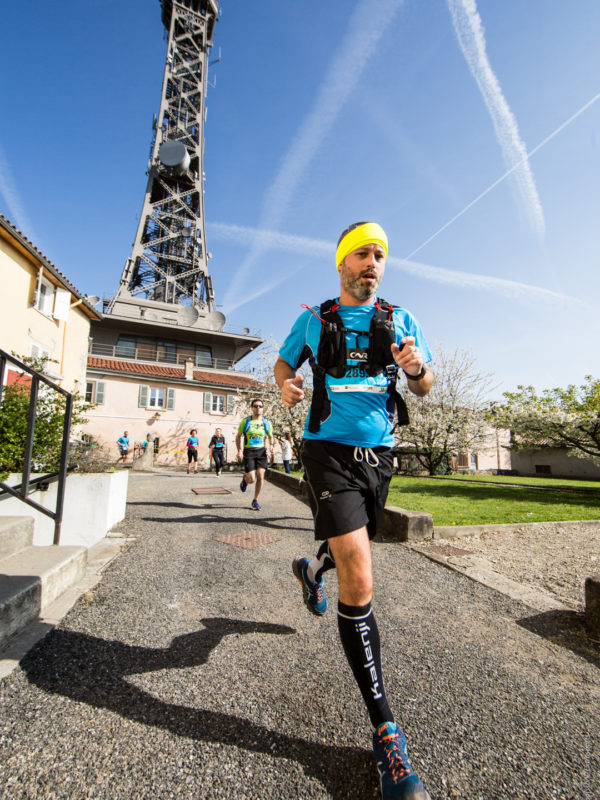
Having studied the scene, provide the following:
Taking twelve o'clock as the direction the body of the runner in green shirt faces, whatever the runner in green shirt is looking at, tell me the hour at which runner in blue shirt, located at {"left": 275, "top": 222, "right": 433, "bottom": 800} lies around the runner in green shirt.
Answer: The runner in blue shirt is roughly at 12 o'clock from the runner in green shirt.

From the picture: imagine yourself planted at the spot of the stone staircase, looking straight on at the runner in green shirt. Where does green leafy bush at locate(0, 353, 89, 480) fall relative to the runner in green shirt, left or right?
left

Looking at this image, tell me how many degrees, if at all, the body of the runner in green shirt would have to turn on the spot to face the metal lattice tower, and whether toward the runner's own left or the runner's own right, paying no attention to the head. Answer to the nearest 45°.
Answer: approximately 180°

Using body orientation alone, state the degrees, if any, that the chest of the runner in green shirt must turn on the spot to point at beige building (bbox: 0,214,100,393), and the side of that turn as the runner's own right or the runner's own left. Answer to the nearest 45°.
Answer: approximately 135° to the runner's own right

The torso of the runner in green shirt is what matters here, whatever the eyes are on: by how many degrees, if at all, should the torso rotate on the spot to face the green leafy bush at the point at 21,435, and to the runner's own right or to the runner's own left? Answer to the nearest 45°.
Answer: approximately 45° to the runner's own right

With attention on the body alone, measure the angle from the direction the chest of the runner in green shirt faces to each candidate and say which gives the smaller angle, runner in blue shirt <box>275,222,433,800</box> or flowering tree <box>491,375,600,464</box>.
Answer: the runner in blue shirt

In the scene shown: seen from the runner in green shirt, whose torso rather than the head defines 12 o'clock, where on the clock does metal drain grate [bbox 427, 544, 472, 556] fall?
The metal drain grate is roughly at 11 o'clock from the runner in green shirt.

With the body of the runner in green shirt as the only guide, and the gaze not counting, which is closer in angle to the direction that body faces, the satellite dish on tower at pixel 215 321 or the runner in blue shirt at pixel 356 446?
the runner in blue shirt

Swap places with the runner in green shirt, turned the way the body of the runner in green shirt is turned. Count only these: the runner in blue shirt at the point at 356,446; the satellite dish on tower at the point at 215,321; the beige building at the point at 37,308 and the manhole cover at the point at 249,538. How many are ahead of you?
2

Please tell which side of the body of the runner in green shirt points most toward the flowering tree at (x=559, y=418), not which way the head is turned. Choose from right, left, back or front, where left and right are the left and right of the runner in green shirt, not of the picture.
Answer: left

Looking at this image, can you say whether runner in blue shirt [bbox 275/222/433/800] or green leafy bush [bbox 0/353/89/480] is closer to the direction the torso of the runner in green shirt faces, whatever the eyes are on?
the runner in blue shirt

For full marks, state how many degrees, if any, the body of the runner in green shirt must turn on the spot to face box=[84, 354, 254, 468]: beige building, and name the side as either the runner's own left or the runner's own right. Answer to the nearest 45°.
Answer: approximately 180°

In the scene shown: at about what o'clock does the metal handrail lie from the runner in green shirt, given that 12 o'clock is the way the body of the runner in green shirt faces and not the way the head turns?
The metal handrail is roughly at 1 o'clock from the runner in green shirt.

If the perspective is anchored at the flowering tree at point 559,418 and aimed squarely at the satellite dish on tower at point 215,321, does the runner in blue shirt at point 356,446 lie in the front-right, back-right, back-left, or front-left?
back-left

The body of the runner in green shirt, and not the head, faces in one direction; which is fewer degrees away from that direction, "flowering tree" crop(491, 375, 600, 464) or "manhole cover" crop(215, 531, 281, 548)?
the manhole cover

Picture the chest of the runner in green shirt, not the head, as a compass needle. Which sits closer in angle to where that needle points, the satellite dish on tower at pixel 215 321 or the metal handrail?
the metal handrail

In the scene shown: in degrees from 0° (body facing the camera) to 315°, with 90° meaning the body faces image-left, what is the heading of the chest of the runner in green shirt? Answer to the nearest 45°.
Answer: approximately 0°
